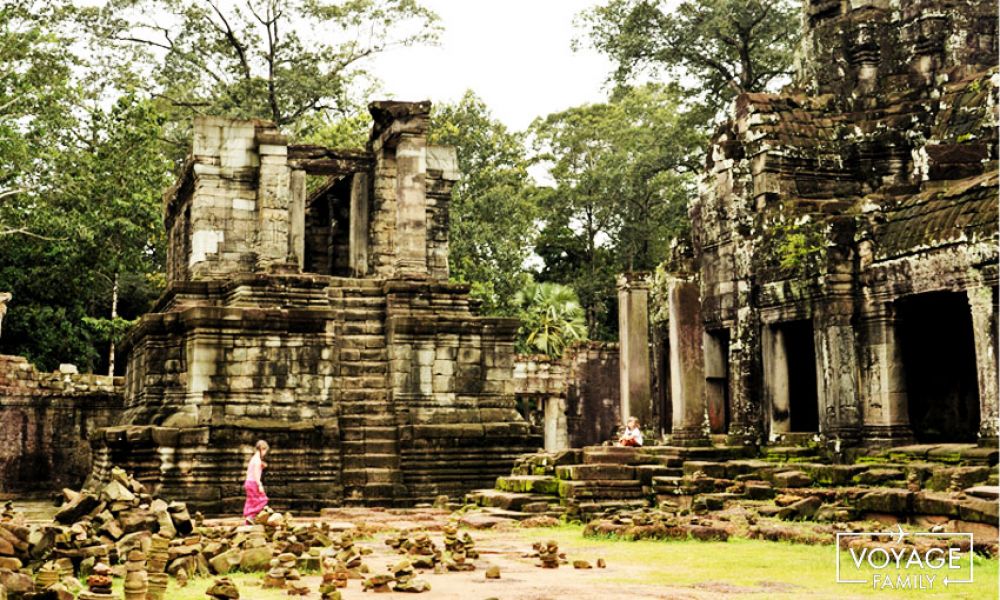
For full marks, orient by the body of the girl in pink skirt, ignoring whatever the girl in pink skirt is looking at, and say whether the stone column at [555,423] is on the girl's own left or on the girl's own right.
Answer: on the girl's own left

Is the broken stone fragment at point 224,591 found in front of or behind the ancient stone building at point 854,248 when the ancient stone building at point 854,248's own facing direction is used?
in front

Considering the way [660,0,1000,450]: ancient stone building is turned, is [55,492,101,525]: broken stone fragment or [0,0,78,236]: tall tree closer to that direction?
the broken stone fragment

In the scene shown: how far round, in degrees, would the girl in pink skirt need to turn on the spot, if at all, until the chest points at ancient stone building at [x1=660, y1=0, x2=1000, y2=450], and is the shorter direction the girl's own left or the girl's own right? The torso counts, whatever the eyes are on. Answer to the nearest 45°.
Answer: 0° — they already face it

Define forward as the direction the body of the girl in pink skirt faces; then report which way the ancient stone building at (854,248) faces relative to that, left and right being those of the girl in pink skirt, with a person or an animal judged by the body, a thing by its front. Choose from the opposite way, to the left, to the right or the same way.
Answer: the opposite way

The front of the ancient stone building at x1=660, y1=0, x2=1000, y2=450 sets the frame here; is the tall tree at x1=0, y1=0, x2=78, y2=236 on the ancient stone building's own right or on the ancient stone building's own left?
on the ancient stone building's own right

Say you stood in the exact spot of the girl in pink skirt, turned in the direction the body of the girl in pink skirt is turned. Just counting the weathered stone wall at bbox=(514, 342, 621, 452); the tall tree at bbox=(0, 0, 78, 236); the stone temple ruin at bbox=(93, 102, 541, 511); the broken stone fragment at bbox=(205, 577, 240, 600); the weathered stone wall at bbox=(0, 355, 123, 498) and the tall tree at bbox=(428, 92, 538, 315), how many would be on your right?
1

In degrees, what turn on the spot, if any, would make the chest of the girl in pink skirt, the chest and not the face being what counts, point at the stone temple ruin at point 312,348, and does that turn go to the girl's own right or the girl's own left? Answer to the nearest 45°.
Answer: approximately 90° to the girl's own left

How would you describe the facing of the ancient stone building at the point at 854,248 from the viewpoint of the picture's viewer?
facing the viewer and to the left of the viewer

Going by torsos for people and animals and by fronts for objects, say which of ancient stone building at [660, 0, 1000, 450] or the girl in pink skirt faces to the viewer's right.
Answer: the girl in pink skirt

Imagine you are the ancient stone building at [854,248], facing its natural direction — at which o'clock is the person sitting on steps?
The person sitting on steps is roughly at 1 o'clock from the ancient stone building.
